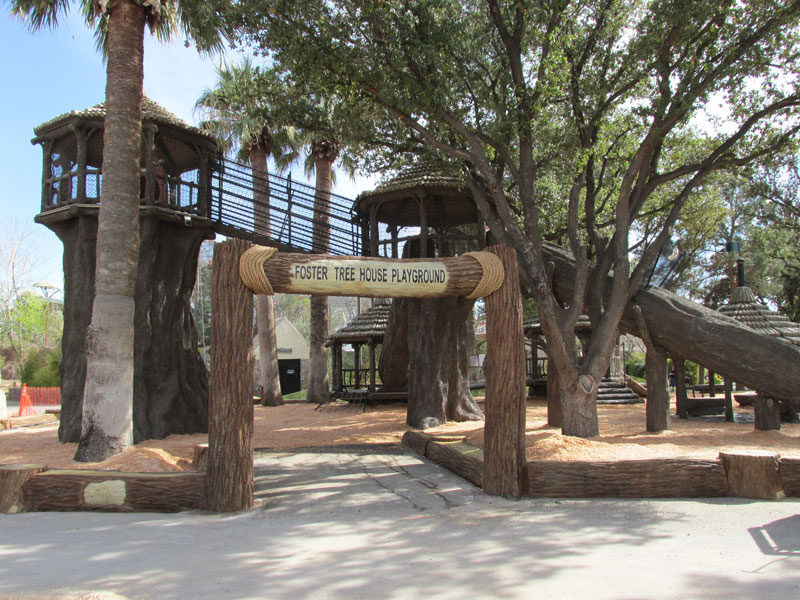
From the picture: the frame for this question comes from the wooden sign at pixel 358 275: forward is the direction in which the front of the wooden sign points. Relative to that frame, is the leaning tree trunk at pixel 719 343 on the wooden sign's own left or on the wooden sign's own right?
on the wooden sign's own left

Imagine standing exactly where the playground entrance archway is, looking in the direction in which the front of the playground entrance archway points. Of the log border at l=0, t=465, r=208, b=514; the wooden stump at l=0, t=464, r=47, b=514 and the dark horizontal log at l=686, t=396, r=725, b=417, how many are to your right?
2

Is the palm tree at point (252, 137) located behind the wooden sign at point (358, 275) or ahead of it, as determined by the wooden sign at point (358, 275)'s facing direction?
behind

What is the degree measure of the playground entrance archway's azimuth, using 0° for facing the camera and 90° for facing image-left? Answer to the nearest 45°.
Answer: approximately 0°

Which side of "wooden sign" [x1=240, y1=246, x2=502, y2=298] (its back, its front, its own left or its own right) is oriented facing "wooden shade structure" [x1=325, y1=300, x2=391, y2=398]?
back

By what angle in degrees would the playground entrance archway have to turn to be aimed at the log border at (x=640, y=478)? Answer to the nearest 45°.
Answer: approximately 90° to its left

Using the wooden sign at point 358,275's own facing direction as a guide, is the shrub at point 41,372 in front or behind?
behind

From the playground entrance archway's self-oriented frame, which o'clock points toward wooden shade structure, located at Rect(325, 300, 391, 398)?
The wooden shade structure is roughly at 6 o'clock from the playground entrance archway.

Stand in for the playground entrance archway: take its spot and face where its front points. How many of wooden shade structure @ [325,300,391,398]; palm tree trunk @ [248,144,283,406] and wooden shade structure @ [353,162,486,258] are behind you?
3

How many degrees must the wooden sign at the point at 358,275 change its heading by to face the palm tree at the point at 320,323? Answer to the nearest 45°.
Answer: approximately 180°

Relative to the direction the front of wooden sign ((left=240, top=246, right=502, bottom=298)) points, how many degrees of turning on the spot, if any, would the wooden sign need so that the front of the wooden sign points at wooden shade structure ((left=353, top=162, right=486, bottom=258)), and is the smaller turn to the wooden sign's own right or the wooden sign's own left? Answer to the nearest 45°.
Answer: approximately 180°

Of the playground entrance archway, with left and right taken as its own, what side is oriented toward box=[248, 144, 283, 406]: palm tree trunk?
back

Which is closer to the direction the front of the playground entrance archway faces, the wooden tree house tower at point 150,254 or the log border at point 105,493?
the log border

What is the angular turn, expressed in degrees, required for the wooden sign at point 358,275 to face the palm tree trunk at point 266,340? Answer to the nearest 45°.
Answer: approximately 180°
